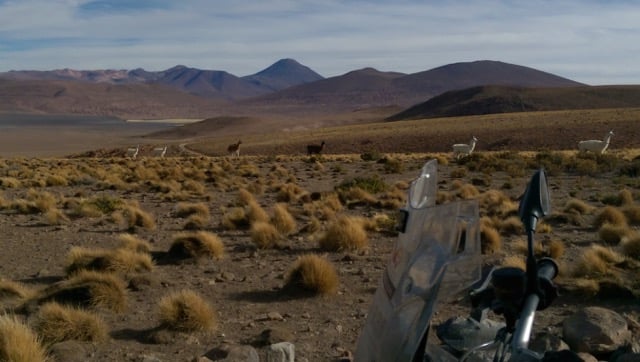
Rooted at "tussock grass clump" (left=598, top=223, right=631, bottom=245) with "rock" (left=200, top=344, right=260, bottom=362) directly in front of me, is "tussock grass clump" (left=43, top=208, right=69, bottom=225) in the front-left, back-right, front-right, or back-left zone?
front-right

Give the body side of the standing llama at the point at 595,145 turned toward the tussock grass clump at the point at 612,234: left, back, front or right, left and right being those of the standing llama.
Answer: right

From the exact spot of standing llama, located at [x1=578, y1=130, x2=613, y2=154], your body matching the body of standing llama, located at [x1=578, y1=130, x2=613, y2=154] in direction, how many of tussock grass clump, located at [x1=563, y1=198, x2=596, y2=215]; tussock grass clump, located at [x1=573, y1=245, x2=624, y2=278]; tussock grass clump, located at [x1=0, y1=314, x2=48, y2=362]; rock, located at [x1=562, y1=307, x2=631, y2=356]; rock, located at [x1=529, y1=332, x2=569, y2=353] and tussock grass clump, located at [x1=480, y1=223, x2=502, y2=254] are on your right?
6

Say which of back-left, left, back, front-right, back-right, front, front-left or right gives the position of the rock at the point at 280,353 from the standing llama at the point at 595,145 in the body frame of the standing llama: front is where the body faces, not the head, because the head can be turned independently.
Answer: right

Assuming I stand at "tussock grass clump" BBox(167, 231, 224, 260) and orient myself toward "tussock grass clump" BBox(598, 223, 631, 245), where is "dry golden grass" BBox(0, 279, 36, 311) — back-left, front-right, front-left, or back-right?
back-right

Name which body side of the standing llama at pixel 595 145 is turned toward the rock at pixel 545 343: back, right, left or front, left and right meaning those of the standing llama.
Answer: right

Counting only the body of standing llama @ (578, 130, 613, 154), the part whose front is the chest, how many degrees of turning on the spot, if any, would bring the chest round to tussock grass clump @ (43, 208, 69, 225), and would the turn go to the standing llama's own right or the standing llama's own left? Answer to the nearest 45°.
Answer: approximately 135° to the standing llama's own right

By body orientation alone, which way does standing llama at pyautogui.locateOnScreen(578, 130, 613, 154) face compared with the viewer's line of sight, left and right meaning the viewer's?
facing to the right of the viewer

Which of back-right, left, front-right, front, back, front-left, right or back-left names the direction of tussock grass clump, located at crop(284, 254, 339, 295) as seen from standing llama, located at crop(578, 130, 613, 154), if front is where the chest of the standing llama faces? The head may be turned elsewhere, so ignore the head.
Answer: right

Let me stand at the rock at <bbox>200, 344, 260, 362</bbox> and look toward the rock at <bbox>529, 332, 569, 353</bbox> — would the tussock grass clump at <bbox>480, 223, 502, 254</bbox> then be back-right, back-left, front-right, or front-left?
front-left

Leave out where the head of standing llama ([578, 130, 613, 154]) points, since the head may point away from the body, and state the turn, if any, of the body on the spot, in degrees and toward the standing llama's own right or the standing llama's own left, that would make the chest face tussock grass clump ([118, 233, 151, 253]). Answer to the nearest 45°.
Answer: approximately 90° to the standing llama's own right
